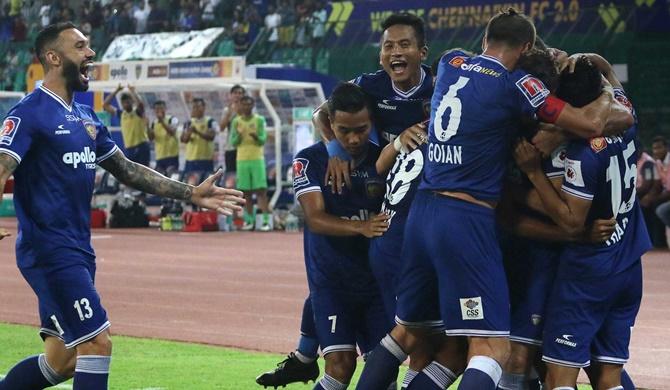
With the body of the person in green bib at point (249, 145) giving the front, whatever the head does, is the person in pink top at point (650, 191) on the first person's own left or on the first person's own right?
on the first person's own left

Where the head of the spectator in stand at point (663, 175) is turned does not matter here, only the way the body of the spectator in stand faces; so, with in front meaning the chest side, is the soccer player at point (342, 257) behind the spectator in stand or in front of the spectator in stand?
in front

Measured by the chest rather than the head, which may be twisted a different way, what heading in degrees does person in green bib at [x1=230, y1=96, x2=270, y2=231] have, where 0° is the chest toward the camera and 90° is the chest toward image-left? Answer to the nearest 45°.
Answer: approximately 0°

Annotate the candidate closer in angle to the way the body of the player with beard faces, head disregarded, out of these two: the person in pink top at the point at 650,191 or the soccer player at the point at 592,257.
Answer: the soccer player

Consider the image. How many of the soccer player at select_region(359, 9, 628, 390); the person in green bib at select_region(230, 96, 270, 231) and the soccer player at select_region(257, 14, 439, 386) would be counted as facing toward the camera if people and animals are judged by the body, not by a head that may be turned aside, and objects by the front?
2

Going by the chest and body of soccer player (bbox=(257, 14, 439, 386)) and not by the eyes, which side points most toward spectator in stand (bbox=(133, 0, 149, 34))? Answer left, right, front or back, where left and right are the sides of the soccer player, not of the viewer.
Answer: back

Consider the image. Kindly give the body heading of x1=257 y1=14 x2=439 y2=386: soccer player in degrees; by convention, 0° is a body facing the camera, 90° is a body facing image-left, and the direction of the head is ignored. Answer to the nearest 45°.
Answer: approximately 0°

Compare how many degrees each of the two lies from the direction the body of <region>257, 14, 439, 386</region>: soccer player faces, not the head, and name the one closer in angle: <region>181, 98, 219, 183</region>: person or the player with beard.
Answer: the player with beard

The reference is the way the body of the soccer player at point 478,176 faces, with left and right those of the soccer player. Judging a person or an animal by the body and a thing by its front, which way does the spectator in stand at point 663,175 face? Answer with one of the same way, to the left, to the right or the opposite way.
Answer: the opposite way
